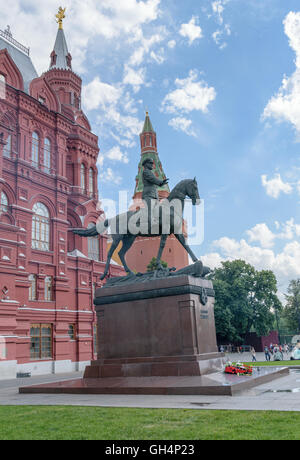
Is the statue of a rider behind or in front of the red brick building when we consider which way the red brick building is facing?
in front

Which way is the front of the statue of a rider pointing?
to the viewer's right

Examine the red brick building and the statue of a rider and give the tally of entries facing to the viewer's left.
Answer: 0

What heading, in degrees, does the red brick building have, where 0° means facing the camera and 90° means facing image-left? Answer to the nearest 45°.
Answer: approximately 315°
